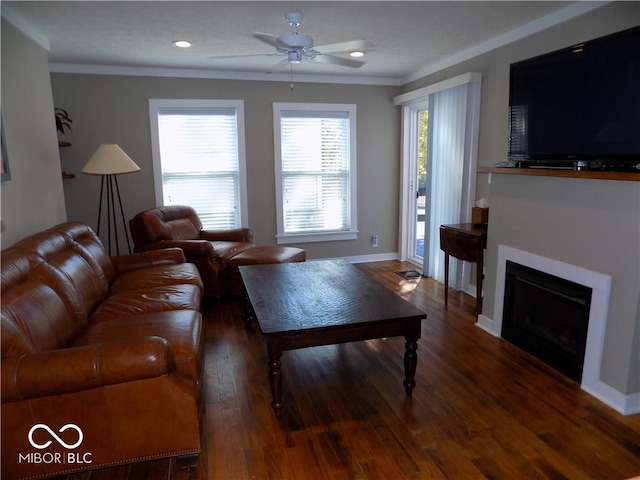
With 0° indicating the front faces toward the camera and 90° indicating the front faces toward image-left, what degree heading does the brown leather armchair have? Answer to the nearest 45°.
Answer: approximately 315°

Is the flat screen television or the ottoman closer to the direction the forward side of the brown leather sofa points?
the flat screen television

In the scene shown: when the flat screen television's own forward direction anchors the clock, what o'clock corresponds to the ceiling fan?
The ceiling fan is roughly at 1 o'clock from the flat screen television.

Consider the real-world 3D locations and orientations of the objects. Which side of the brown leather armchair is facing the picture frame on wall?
right

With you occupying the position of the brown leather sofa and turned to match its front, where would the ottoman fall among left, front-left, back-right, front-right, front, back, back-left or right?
front-left

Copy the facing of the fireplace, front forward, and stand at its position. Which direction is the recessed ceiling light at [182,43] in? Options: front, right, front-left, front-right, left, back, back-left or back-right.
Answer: front-right

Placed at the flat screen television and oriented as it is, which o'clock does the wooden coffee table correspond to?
The wooden coffee table is roughly at 12 o'clock from the flat screen television.

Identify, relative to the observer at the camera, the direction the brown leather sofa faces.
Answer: facing to the right of the viewer

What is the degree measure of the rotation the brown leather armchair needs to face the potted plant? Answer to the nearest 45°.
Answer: approximately 180°

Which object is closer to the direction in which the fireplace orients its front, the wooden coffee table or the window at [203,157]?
the wooden coffee table

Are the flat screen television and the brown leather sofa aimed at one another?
yes

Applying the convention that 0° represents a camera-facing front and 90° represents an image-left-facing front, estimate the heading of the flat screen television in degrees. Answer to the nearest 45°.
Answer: approximately 45°

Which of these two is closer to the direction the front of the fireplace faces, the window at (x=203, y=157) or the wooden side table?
the window
